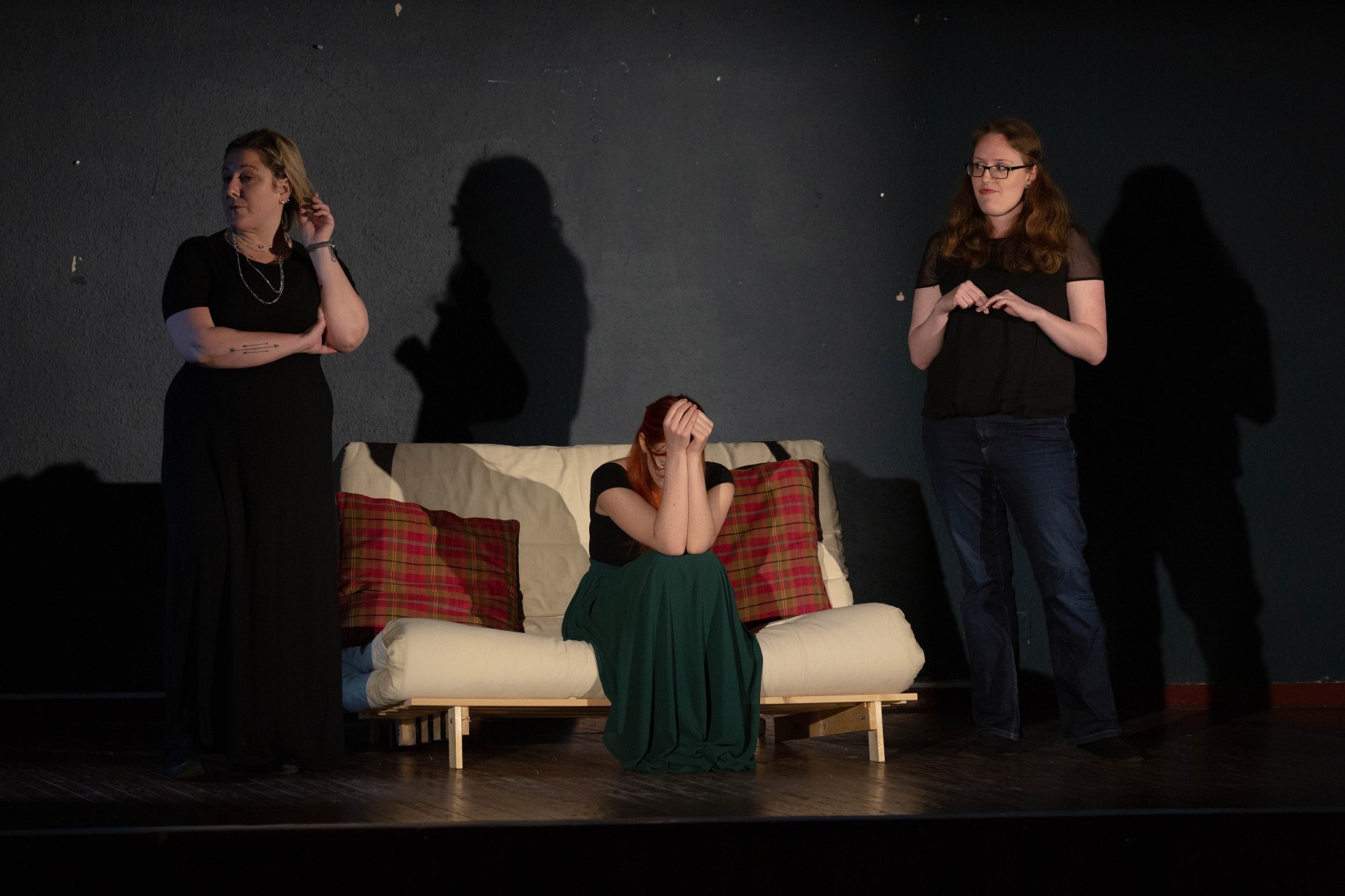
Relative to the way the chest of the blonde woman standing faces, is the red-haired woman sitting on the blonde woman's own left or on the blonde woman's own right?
on the blonde woman's own left

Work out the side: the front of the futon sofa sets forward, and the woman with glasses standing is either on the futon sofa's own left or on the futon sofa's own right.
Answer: on the futon sofa's own left

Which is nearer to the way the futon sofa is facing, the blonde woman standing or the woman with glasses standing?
the blonde woman standing

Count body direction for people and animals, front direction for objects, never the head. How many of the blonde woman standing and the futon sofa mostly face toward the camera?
2

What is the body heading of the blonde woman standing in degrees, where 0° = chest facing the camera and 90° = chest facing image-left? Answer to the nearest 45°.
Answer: approximately 0°
